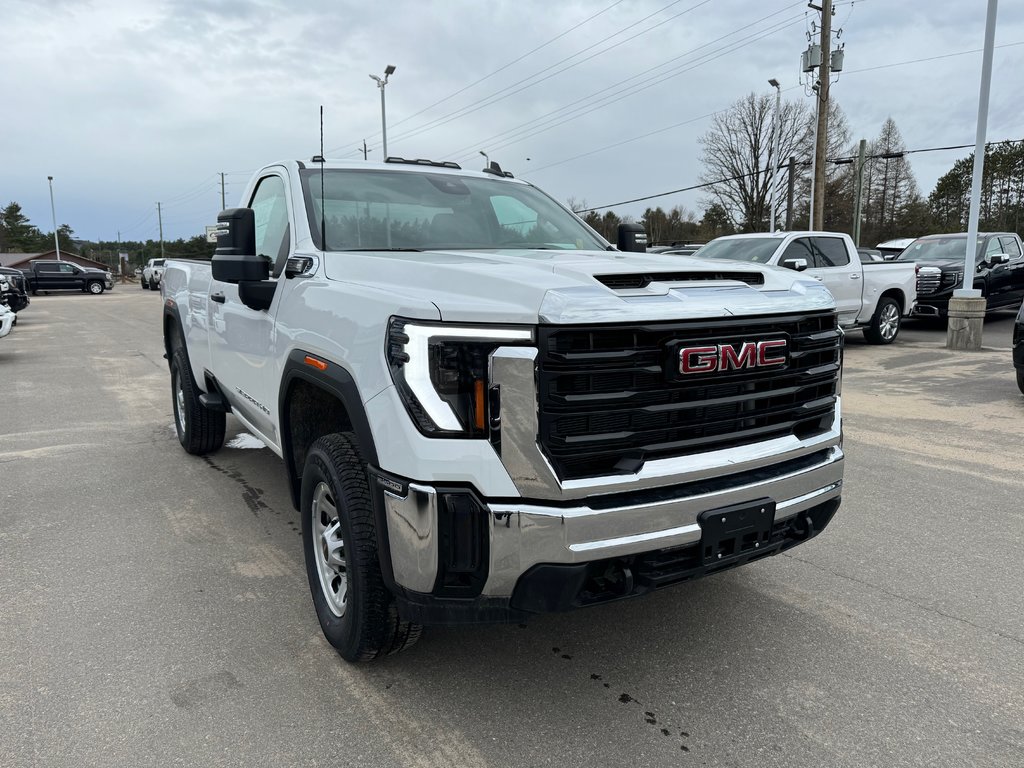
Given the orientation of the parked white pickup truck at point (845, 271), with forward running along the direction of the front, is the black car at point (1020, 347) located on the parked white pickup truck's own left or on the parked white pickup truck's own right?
on the parked white pickup truck's own left

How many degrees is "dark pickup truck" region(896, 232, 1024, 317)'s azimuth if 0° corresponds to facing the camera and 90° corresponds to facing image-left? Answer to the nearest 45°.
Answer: approximately 45°

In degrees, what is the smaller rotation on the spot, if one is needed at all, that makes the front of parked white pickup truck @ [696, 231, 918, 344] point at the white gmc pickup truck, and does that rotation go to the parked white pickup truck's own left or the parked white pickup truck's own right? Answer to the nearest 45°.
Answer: approximately 45° to the parked white pickup truck's own left

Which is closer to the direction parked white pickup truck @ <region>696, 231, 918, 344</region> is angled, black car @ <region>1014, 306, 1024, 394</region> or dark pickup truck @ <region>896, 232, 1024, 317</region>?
the black car

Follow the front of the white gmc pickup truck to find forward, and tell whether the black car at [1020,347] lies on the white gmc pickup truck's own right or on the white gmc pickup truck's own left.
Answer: on the white gmc pickup truck's own left

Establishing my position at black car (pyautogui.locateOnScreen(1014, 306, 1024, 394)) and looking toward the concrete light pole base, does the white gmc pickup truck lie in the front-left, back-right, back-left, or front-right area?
back-left

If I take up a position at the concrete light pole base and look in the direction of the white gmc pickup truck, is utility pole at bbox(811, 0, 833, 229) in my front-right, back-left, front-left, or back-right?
back-right

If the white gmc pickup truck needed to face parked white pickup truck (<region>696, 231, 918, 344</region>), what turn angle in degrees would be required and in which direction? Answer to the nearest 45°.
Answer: approximately 90° to its left

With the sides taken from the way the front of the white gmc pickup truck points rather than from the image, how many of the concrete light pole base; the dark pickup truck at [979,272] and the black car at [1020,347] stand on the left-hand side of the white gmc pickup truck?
3

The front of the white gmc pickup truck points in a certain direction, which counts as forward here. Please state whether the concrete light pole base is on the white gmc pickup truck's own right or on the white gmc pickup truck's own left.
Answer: on the white gmc pickup truck's own left

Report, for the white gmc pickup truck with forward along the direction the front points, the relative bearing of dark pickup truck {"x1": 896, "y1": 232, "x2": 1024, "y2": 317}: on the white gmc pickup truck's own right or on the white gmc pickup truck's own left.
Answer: on the white gmc pickup truck's own left

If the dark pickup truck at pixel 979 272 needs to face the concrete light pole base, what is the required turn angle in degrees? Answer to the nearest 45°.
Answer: approximately 45° to its left

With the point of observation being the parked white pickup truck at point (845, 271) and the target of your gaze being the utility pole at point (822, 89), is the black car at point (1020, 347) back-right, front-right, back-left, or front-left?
back-right

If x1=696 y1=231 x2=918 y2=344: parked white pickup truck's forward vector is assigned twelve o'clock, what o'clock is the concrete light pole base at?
The concrete light pole base is roughly at 7 o'clock from the parked white pickup truck.
